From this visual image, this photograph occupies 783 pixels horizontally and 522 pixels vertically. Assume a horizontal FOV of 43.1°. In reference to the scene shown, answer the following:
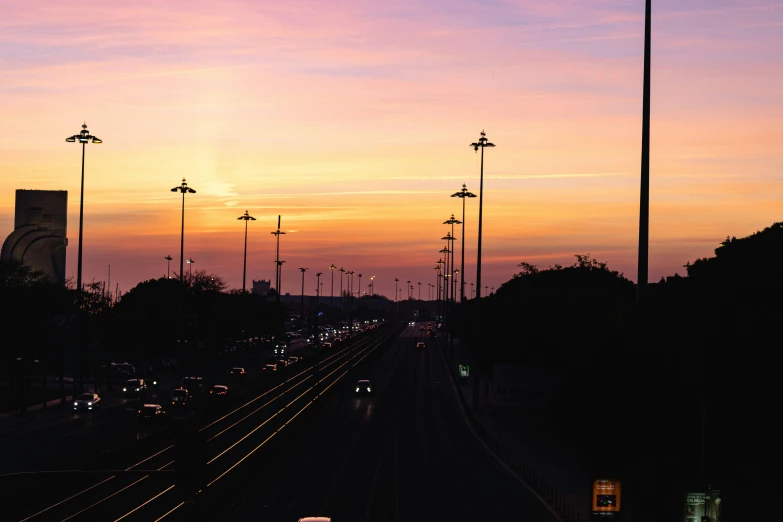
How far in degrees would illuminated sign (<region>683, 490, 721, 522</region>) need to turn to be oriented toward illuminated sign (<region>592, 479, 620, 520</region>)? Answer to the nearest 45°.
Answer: approximately 135° to its right

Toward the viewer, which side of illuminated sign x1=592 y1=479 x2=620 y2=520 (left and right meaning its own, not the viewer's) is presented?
front

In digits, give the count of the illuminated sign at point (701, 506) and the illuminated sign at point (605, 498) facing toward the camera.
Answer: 2

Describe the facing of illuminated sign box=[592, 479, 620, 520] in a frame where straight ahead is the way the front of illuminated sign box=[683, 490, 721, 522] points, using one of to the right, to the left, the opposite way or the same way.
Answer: the same way

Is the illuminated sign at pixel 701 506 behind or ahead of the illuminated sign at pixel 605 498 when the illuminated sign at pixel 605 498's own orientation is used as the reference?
ahead

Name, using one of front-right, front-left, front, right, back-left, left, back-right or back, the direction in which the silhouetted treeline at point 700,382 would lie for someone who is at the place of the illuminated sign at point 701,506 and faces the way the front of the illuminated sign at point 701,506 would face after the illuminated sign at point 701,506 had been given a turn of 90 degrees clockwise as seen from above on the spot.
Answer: right

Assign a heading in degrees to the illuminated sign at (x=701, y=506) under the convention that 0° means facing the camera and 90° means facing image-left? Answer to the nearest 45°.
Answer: approximately 0°
